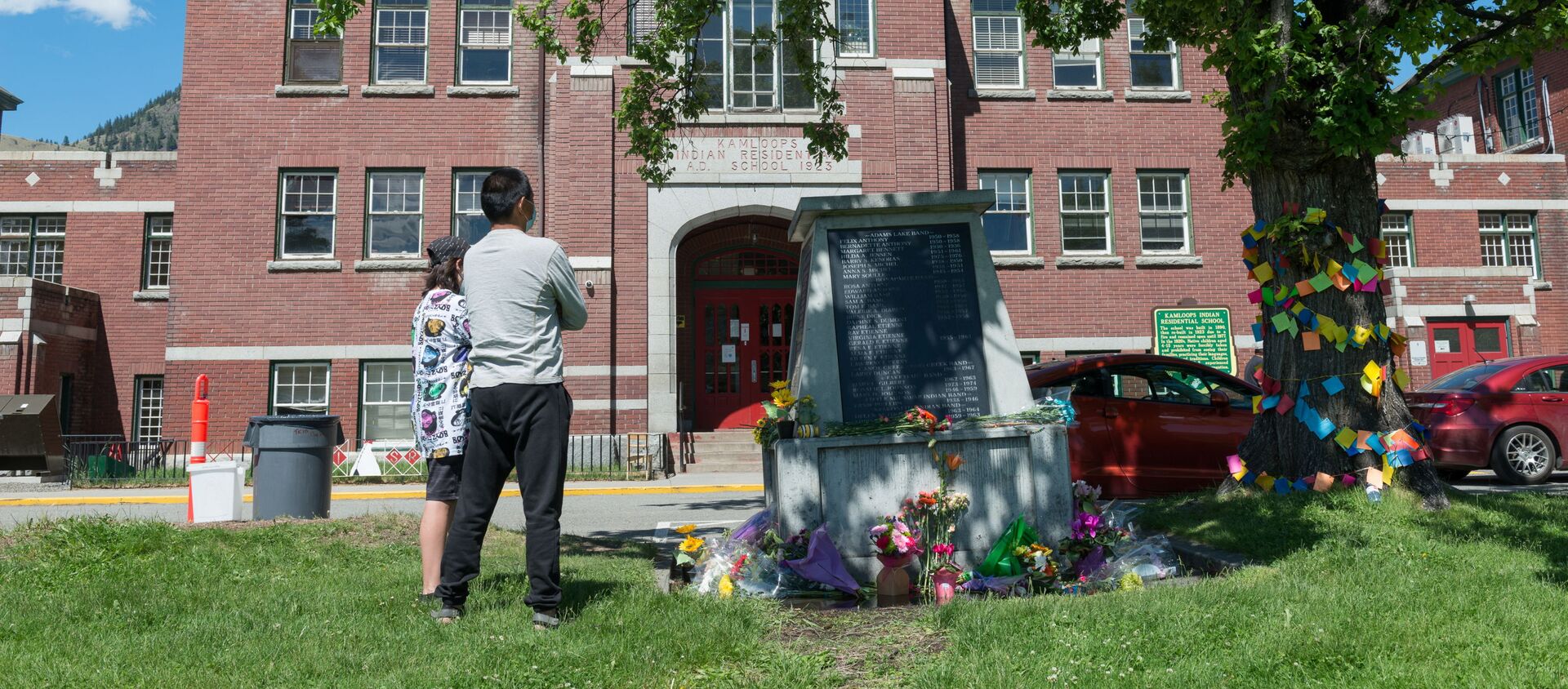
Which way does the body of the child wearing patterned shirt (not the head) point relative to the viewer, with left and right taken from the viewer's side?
facing away from the viewer and to the right of the viewer

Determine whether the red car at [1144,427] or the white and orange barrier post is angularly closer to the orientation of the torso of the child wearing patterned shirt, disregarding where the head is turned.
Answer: the red car

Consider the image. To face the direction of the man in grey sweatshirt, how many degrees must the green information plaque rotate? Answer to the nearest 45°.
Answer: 0° — it already faces them

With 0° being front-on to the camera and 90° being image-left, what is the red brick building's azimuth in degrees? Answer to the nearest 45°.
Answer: approximately 0°

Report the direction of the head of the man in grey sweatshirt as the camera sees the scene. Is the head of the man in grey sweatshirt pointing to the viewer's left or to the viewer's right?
to the viewer's right

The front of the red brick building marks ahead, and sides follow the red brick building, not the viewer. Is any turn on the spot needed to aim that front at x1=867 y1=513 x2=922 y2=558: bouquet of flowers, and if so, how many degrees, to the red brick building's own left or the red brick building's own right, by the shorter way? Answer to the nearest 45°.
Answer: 0° — it already faces it

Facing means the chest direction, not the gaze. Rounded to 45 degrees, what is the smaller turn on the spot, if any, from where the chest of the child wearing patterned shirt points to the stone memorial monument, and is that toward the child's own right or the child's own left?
approximately 45° to the child's own right

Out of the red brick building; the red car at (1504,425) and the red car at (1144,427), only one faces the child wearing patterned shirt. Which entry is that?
the red brick building

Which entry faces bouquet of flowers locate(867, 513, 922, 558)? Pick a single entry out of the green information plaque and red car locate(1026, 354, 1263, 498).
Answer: the green information plaque
